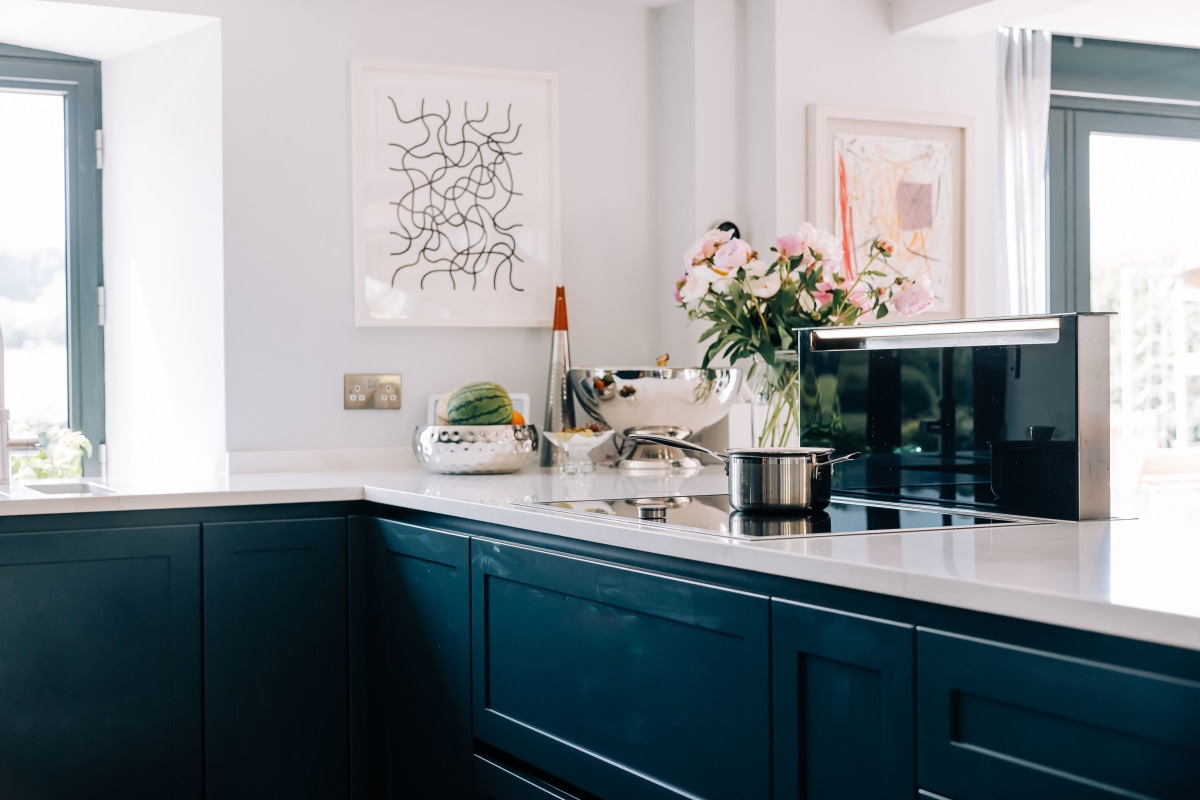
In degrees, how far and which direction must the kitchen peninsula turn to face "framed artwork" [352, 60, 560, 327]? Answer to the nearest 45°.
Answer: approximately 135° to its right

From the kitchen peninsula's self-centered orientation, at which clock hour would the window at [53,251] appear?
The window is roughly at 3 o'clock from the kitchen peninsula.

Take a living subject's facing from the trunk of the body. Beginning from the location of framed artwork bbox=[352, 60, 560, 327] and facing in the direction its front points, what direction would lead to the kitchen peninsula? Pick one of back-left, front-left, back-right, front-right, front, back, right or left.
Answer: front

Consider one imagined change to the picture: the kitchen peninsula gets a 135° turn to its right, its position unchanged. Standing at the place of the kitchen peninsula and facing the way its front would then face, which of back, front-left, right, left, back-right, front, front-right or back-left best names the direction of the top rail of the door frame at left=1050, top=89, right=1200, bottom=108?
front-right

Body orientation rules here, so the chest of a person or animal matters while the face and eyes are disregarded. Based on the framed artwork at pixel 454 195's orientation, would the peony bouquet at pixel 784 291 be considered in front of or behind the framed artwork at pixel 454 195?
in front

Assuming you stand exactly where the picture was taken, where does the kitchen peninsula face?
facing the viewer and to the left of the viewer

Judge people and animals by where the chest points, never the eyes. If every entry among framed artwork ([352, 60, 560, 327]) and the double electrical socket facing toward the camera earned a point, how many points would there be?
2

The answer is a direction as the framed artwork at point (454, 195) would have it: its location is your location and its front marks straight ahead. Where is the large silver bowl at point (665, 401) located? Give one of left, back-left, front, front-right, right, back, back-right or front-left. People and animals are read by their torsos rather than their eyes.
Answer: front-left

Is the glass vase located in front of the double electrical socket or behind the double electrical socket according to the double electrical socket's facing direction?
in front

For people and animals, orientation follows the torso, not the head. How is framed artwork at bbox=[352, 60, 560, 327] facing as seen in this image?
toward the camera
